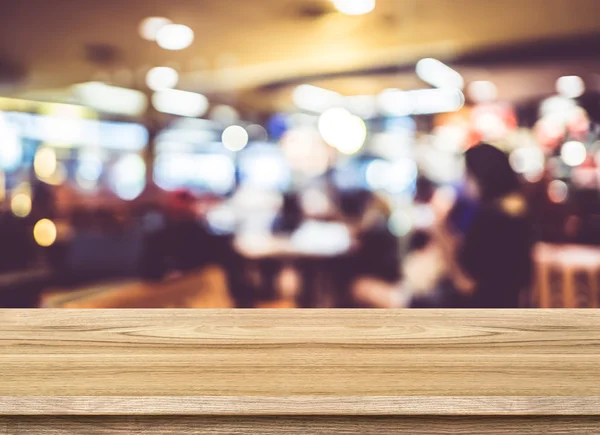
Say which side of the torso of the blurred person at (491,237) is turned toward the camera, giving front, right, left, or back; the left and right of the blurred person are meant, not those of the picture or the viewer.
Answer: left

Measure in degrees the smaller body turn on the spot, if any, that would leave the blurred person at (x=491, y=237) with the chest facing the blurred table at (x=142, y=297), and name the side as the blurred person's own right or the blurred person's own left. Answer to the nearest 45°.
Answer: approximately 45° to the blurred person's own left
